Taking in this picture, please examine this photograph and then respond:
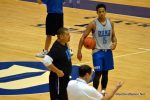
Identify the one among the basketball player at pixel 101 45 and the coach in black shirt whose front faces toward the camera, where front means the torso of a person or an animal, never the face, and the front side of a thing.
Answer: the basketball player

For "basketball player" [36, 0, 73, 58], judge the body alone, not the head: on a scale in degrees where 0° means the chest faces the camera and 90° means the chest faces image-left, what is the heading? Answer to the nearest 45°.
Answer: approximately 45°

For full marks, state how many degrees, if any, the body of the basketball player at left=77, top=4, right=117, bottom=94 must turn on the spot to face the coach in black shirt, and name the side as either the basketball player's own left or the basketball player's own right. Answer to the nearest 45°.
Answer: approximately 45° to the basketball player's own right

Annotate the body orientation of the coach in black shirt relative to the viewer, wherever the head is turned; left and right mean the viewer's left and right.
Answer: facing to the right of the viewer

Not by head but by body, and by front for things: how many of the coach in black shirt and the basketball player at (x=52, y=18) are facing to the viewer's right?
1

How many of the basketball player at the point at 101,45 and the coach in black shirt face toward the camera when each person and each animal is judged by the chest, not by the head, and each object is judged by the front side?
1

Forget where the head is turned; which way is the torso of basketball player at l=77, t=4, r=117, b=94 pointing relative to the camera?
toward the camera

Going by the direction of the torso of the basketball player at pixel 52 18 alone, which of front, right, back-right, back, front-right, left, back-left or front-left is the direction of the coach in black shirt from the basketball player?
front-left

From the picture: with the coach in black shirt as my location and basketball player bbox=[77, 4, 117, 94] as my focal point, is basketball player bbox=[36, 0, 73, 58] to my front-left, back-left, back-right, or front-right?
front-left

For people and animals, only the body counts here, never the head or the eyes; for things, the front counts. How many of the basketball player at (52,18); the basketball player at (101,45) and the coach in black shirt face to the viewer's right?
1

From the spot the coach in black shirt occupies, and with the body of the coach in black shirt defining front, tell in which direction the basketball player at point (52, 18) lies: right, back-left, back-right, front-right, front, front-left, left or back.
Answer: left
